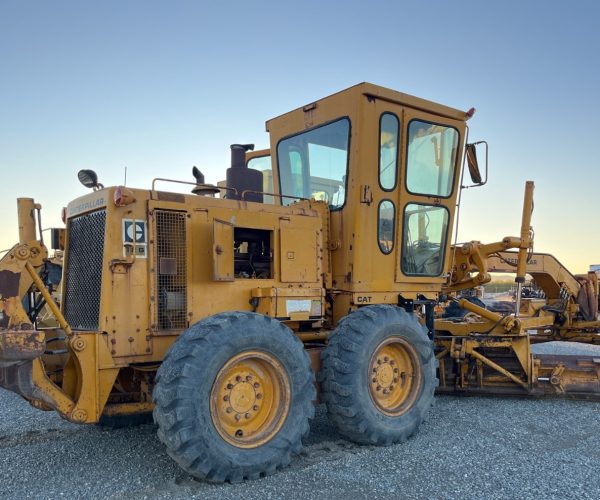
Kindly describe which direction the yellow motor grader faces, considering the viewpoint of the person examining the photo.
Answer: facing away from the viewer and to the right of the viewer
